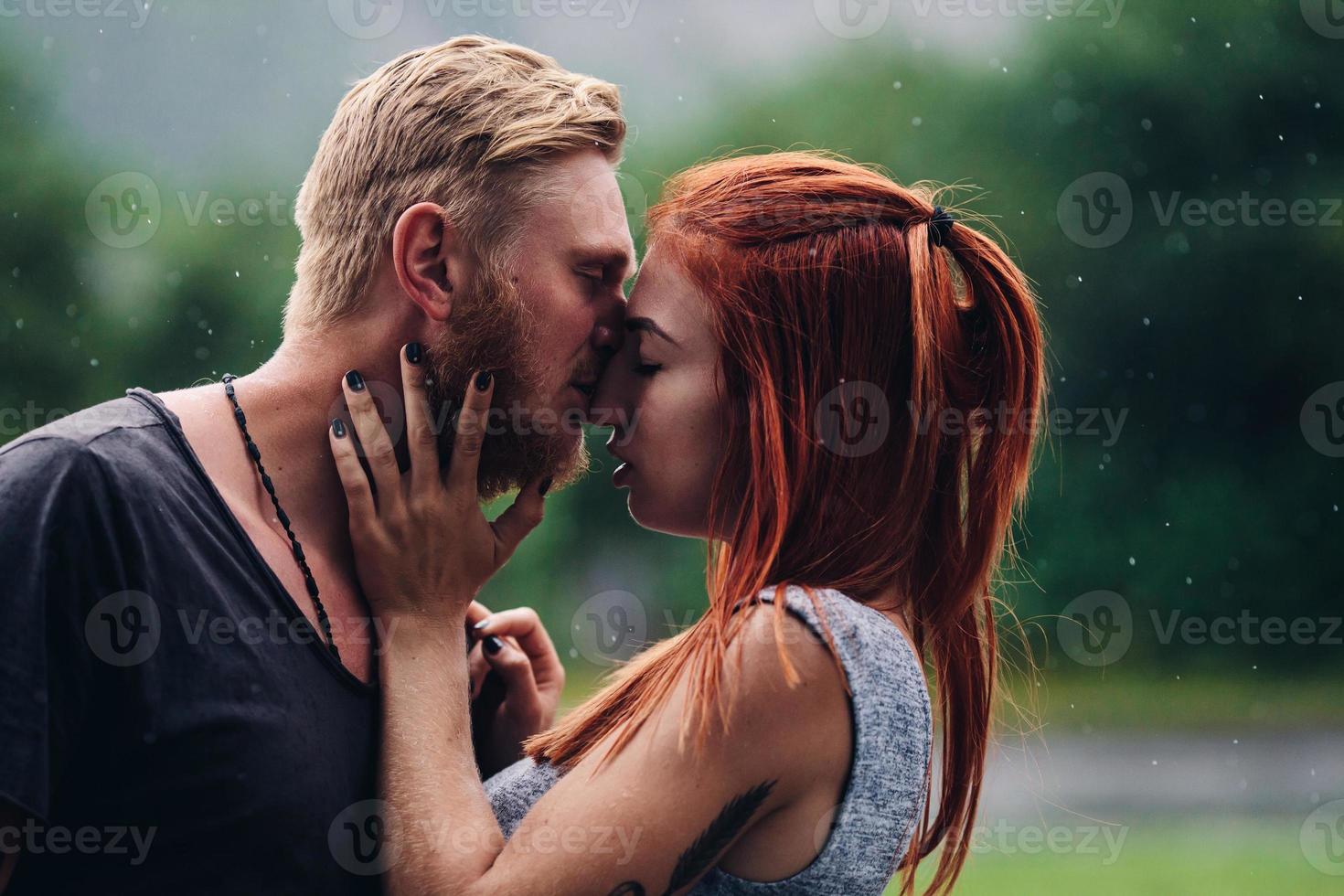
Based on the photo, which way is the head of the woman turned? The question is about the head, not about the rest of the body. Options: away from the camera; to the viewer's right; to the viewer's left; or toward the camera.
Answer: to the viewer's left

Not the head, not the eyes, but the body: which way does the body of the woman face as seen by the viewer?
to the viewer's left

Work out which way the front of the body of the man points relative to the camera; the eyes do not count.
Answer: to the viewer's right

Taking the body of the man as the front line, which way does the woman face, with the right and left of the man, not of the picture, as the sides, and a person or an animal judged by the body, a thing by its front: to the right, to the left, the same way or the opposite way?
the opposite way

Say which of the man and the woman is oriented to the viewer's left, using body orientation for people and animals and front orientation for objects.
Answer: the woman

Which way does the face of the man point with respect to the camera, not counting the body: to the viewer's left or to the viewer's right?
to the viewer's right

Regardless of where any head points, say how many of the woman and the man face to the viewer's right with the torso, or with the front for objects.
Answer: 1
